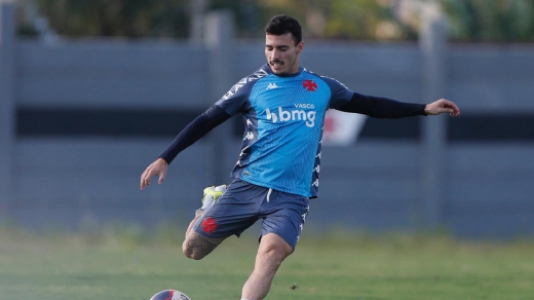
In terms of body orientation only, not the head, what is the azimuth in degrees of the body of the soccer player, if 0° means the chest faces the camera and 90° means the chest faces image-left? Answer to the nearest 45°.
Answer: approximately 0°

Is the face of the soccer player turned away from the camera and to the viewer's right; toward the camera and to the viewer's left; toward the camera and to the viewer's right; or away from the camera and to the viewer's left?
toward the camera and to the viewer's left
